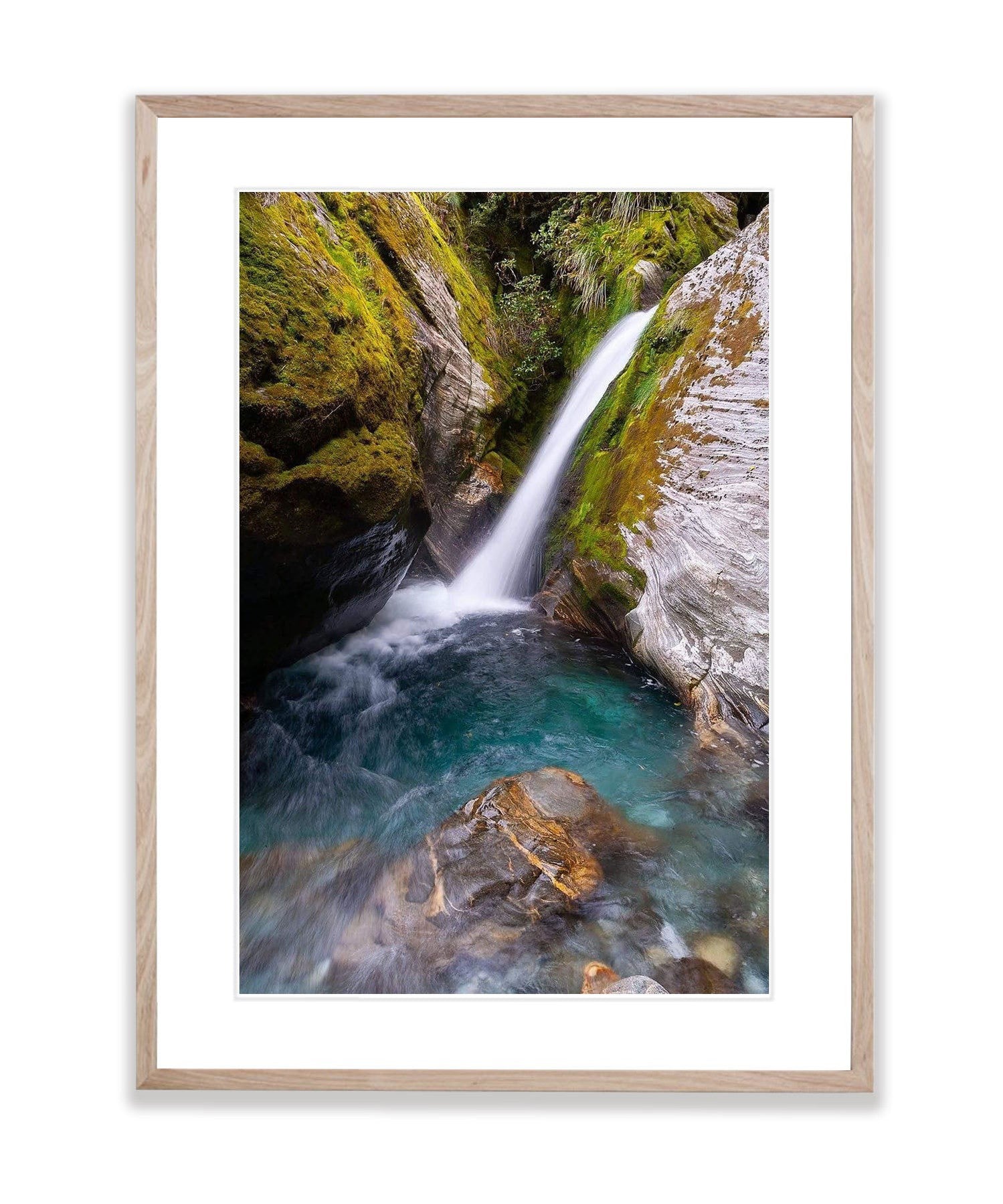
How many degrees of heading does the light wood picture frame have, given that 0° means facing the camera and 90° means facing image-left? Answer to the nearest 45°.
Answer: approximately 0°
